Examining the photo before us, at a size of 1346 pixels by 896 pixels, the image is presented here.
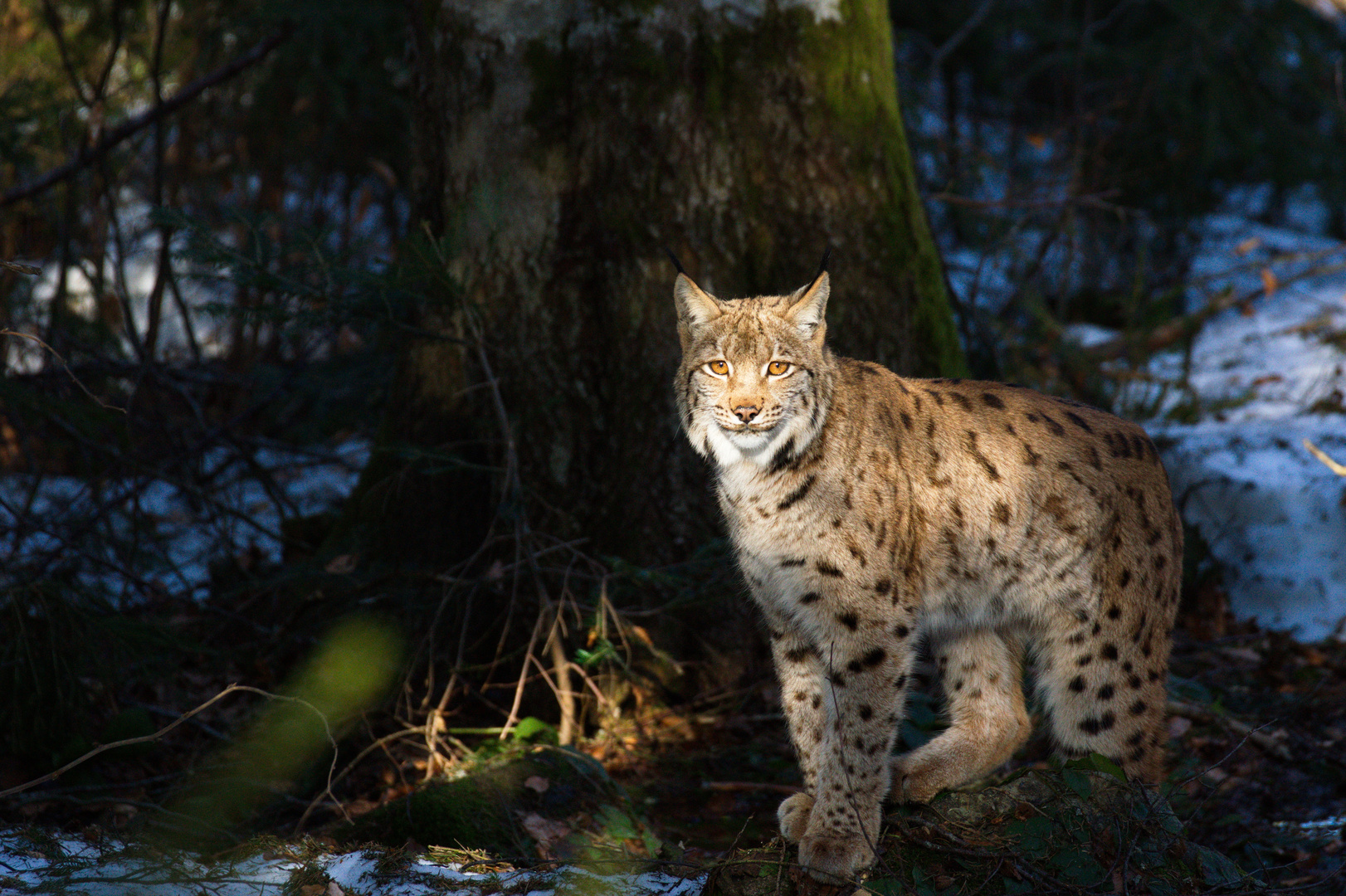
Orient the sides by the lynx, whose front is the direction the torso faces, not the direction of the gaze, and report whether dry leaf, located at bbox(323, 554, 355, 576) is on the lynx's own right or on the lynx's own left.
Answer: on the lynx's own right

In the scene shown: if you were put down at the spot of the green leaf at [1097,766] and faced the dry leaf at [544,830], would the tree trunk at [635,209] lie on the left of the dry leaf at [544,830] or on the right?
right

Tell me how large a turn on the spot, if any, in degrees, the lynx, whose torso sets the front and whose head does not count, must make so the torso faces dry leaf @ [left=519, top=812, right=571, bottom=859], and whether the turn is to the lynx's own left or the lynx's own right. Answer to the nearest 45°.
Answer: approximately 45° to the lynx's own right

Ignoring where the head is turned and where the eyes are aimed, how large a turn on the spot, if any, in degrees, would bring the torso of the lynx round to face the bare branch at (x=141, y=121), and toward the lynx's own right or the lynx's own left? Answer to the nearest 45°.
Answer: approximately 90° to the lynx's own right

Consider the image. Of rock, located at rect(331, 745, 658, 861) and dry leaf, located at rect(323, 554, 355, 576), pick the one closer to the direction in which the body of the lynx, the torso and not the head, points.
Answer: the rock

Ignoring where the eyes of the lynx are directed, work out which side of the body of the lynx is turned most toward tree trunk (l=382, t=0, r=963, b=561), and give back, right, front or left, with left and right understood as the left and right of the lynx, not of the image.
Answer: right

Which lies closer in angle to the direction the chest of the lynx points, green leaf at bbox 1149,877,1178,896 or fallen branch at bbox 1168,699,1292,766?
the green leaf

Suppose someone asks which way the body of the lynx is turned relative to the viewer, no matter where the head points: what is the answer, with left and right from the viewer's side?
facing the viewer and to the left of the viewer

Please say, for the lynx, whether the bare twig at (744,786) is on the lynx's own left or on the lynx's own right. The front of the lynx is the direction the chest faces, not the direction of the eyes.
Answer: on the lynx's own right

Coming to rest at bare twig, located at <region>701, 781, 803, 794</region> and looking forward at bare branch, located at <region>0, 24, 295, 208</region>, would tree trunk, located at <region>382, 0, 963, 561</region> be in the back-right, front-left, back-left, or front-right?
front-right
